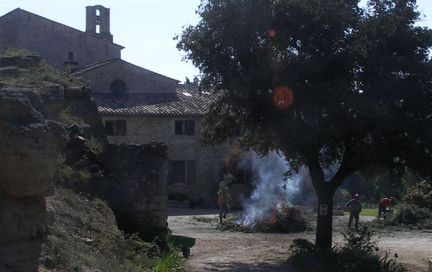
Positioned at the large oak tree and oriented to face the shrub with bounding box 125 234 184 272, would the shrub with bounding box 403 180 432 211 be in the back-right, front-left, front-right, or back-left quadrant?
back-right

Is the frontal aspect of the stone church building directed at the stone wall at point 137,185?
yes

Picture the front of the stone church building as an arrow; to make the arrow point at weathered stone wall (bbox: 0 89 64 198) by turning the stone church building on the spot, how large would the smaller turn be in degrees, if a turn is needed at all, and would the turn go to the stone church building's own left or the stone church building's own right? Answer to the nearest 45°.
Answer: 0° — it already faces it

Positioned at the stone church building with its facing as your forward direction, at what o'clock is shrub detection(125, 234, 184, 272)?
The shrub is roughly at 12 o'clock from the stone church building.

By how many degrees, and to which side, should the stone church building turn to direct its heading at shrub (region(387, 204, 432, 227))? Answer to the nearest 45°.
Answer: approximately 45° to its left

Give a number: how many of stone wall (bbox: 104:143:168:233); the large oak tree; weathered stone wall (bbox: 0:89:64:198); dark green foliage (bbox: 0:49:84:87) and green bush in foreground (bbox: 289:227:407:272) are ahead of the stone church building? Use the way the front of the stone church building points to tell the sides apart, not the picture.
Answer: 5

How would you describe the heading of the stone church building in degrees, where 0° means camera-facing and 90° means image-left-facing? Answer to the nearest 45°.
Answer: approximately 0°
